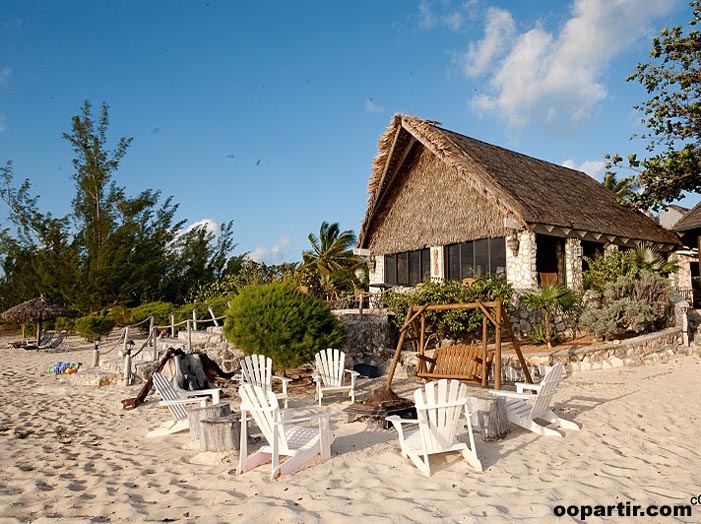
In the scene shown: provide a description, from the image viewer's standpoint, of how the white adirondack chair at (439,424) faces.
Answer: facing away from the viewer and to the left of the viewer

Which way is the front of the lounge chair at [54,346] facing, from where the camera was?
facing to the left of the viewer

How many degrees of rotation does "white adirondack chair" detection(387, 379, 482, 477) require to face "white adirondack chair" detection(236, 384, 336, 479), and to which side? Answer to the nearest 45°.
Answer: approximately 45° to its left

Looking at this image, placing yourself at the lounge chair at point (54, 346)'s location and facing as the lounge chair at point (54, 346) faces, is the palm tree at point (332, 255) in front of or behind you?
behind

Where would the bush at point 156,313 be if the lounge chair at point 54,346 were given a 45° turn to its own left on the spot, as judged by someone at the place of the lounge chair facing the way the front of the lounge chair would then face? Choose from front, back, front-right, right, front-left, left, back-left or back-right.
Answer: back-left
